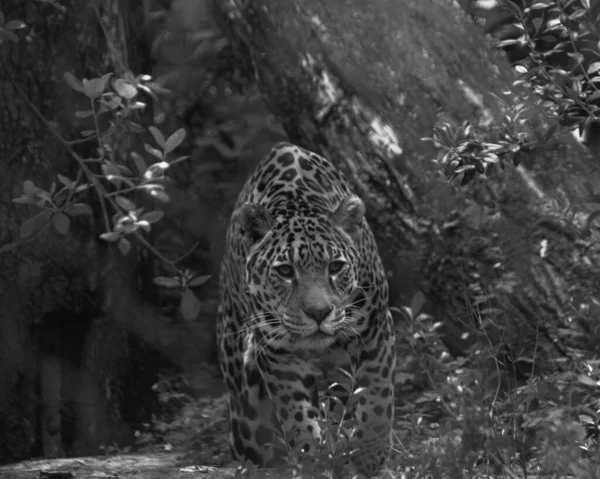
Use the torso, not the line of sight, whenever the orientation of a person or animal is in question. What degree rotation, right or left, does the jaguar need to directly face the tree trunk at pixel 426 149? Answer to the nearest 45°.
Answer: approximately 135° to its left

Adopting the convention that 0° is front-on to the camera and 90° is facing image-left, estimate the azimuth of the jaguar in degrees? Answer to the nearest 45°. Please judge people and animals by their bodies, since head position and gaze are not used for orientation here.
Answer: approximately 0°

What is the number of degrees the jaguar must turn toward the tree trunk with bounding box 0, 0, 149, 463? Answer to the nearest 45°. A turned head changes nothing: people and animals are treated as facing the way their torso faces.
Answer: approximately 135° to its right
